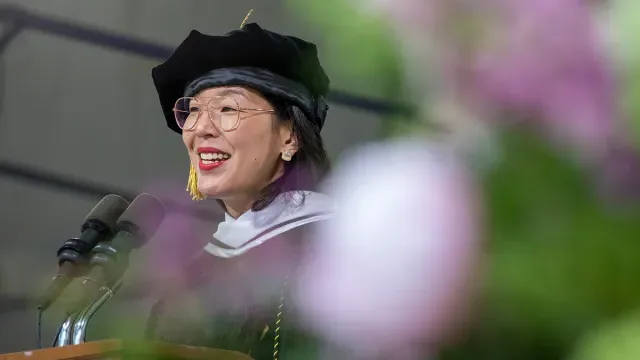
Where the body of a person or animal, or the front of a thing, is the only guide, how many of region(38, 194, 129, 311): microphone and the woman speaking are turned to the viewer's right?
1

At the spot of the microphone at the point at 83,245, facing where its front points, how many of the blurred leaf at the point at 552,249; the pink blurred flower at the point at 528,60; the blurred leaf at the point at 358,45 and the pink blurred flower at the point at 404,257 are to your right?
4

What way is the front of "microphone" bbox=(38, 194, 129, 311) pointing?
to the viewer's right

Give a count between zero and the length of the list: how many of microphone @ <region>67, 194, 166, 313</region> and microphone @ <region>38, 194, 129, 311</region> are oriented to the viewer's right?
2

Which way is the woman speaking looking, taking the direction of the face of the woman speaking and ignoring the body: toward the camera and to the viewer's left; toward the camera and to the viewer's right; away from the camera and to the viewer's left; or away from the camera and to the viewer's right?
toward the camera and to the viewer's left

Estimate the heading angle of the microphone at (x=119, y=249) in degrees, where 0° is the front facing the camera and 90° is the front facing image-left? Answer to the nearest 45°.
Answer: approximately 270°

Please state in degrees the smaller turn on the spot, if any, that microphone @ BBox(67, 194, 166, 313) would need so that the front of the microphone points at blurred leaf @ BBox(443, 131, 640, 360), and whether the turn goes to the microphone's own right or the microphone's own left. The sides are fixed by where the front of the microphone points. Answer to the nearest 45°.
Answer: approximately 90° to the microphone's own right

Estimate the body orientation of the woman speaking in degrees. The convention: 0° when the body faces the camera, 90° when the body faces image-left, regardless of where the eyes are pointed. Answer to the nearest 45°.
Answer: approximately 45°

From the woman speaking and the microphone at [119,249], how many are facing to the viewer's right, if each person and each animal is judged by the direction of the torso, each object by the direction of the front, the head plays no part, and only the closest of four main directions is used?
1
